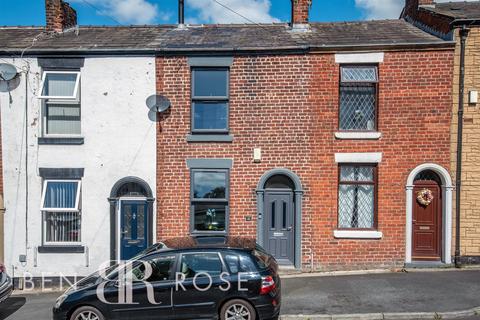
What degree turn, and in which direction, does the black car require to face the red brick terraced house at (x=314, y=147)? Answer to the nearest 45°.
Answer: approximately 135° to its right

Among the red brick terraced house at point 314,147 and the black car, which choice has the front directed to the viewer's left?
the black car

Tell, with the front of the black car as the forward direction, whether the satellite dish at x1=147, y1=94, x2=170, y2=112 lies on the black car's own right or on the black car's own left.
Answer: on the black car's own right

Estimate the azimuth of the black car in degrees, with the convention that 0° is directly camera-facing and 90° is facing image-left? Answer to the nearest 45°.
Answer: approximately 90°

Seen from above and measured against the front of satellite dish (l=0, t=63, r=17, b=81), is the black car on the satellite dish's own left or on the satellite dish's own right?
on the satellite dish's own left

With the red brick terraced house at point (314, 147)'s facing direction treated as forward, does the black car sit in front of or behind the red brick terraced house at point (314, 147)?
in front

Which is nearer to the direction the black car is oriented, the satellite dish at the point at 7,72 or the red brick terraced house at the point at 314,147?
the satellite dish

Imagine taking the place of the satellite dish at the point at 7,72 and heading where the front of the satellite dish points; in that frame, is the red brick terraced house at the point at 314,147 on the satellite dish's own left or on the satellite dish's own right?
on the satellite dish's own left

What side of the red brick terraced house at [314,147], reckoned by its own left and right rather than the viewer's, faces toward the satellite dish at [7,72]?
right

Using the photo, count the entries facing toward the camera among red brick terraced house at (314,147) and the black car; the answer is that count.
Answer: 1
